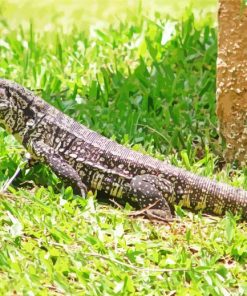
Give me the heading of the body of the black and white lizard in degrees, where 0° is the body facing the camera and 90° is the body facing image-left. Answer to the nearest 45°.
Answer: approximately 90°
